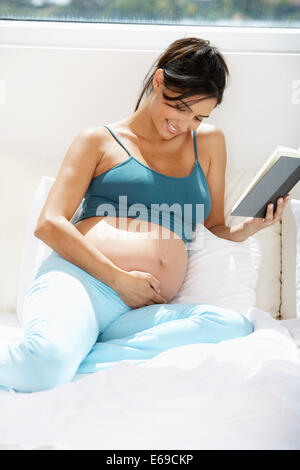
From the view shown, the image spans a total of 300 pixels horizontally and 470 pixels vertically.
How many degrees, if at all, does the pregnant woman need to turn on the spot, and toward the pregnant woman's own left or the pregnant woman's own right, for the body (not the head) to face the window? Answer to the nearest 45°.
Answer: approximately 135° to the pregnant woman's own left

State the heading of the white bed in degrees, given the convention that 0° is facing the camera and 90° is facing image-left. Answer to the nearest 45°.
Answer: approximately 0°

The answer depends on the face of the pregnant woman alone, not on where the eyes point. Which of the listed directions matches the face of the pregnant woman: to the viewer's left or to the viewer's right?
to the viewer's right

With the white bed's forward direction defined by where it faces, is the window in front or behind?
behind
